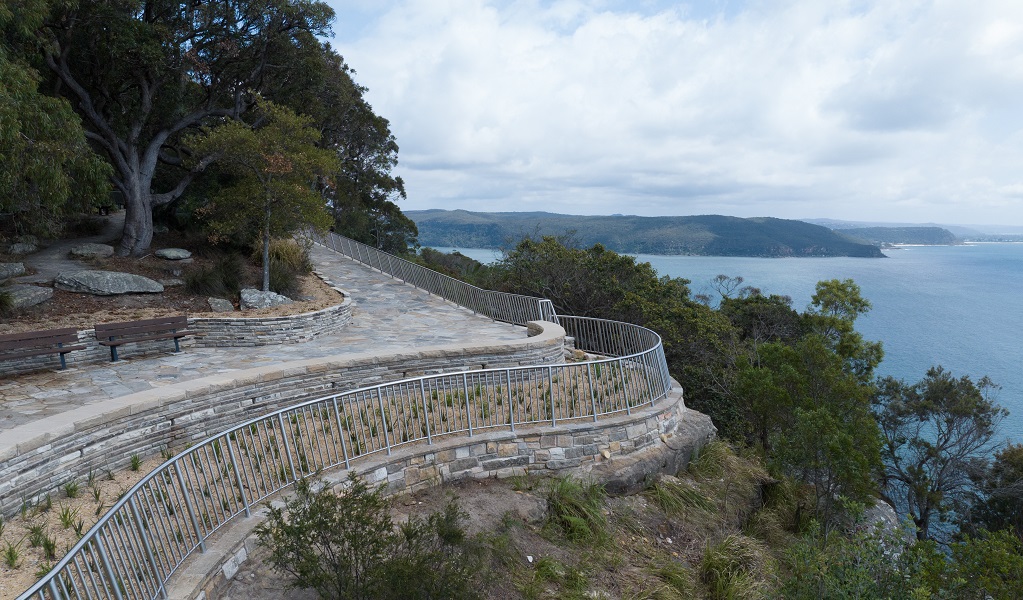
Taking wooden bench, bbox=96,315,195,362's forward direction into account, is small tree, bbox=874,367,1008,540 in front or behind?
in front

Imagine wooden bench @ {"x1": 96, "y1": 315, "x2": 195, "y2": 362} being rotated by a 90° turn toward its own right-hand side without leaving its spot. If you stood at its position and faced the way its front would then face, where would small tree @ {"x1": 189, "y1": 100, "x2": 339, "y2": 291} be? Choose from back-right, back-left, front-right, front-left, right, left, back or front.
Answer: back

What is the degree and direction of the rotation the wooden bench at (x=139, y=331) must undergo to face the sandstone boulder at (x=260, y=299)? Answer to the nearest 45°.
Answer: approximately 90° to its left

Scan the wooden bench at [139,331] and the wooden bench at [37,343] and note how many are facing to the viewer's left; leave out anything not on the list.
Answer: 0

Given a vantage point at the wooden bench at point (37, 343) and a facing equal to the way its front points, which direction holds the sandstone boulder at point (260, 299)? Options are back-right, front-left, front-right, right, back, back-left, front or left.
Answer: left

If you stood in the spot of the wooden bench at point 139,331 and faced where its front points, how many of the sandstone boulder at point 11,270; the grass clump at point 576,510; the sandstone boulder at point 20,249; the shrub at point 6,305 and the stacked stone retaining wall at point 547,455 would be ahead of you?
2

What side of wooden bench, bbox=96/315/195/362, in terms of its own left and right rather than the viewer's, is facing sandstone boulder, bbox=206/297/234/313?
left

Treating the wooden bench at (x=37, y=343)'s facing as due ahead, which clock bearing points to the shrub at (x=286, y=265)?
The shrub is roughly at 9 o'clock from the wooden bench.

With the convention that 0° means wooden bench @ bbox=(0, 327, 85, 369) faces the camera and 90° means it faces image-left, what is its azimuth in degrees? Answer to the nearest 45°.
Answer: approximately 315°

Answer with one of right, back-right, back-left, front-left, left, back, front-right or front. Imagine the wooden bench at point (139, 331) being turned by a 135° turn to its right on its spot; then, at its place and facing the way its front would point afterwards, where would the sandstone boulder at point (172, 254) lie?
right

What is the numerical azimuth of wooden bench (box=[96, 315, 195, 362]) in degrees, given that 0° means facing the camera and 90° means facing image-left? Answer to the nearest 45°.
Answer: approximately 315°

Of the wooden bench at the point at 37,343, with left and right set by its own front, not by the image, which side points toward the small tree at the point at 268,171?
left

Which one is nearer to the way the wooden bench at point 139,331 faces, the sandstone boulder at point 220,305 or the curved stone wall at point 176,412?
the curved stone wall

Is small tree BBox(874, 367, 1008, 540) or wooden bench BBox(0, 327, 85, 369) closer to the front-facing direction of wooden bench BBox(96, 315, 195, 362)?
the small tree

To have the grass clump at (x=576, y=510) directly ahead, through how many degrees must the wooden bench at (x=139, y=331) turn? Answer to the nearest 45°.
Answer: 0° — it already faces it
